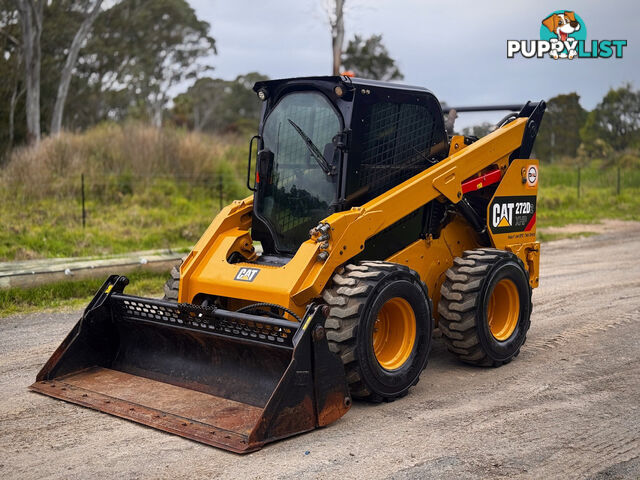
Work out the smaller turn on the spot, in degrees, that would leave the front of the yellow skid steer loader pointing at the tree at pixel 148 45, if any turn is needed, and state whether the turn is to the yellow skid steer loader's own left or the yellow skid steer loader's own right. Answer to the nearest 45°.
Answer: approximately 135° to the yellow skid steer loader's own right

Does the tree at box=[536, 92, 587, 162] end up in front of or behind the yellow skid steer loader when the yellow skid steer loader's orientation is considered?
behind

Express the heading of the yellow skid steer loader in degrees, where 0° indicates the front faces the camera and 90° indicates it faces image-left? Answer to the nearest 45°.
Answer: approximately 45°

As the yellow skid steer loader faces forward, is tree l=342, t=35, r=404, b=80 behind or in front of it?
behind

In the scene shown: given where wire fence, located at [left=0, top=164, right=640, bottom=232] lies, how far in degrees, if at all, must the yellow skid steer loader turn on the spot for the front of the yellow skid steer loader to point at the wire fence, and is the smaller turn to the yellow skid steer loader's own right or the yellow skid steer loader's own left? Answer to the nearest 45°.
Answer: approximately 135° to the yellow skid steer loader's own right

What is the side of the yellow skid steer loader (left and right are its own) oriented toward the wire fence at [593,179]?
back
